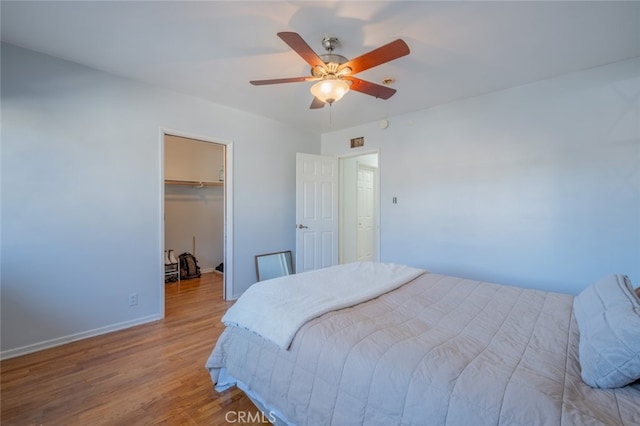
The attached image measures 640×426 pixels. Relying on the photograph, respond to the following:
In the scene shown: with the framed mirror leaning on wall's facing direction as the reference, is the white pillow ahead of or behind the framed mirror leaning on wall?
ahead

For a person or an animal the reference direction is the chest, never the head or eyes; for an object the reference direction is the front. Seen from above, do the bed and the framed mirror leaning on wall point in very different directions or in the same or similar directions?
very different directions

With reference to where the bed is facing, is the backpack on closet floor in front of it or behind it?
in front

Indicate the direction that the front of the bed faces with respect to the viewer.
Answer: facing away from the viewer and to the left of the viewer

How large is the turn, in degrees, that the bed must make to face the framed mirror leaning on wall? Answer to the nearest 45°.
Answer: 0° — it already faces it

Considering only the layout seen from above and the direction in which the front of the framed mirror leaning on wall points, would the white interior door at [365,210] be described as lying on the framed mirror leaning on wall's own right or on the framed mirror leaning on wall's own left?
on the framed mirror leaning on wall's own left

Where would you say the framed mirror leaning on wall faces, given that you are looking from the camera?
facing the viewer and to the right of the viewer
